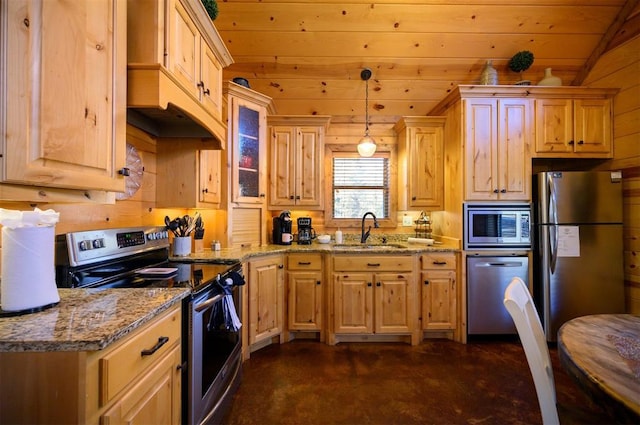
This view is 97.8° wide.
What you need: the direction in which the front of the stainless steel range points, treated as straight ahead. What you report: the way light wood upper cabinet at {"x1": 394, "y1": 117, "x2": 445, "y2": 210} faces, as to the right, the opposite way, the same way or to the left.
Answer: to the right

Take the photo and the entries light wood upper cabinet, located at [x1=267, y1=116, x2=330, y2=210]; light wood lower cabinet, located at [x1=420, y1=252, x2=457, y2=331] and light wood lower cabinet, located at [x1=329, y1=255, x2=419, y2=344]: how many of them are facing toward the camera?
3

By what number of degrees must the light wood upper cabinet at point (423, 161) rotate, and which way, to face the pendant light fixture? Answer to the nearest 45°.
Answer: approximately 45° to its right

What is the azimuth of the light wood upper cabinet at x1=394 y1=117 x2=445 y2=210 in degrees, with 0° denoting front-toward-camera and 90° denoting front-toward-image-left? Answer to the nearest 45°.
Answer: approximately 0°

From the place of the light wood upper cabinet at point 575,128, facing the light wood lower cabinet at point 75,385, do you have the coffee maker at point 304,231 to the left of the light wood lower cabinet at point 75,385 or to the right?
right

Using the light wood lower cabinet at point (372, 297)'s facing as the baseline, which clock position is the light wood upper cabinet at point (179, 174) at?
The light wood upper cabinet is roughly at 2 o'clock from the light wood lower cabinet.

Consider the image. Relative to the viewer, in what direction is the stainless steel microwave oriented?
toward the camera

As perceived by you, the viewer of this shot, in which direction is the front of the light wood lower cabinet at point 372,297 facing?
facing the viewer

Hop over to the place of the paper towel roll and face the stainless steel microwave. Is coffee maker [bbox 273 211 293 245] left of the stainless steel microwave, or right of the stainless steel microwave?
left

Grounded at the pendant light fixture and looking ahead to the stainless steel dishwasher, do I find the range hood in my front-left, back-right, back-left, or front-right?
back-right

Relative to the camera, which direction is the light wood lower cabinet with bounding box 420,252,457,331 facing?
toward the camera
